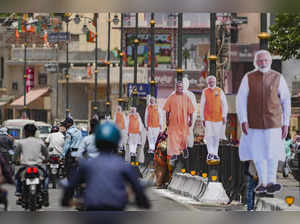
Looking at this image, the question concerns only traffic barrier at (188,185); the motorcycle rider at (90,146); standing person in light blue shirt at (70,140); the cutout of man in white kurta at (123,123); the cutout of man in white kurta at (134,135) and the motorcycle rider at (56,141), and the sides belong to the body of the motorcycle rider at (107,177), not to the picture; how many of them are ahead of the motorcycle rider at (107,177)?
6

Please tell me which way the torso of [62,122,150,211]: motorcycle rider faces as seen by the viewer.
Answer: away from the camera

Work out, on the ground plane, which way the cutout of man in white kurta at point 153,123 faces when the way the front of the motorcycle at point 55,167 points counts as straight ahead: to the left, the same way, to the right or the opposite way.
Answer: the opposite way

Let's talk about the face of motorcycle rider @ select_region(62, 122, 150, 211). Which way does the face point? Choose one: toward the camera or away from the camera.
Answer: away from the camera

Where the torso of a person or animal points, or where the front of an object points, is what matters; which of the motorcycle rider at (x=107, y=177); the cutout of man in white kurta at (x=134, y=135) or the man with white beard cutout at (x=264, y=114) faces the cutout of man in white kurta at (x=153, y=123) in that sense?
the motorcycle rider

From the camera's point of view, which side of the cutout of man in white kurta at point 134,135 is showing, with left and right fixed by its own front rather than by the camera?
front

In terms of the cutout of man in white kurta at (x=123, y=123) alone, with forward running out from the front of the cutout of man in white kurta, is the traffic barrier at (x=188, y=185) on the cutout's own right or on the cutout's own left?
on the cutout's own left

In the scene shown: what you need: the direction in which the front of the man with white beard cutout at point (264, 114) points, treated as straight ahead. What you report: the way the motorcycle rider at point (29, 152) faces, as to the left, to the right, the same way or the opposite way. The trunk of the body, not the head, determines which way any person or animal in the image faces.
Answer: the opposite way

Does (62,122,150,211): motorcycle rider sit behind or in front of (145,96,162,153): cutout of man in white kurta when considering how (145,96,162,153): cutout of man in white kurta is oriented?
in front

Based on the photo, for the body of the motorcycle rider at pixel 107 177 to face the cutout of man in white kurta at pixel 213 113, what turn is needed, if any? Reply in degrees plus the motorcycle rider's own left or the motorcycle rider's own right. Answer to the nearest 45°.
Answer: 0° — they already face it

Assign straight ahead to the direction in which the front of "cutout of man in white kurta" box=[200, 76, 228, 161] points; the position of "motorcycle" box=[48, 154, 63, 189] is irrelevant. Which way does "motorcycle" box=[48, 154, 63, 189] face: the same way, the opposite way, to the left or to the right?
the opposite way

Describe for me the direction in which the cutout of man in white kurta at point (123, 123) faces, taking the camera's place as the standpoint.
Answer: facing the viewer

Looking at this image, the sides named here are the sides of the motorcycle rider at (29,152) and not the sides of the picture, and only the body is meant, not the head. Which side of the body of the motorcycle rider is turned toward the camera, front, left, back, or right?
back

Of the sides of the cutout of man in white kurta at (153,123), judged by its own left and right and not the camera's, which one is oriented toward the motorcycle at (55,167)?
front

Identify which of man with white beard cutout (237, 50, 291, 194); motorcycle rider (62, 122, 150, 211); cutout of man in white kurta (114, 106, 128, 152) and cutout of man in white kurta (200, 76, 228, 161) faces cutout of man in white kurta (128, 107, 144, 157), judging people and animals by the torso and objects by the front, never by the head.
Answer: the motorcycle rider

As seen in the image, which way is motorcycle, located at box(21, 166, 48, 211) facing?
away from the camera

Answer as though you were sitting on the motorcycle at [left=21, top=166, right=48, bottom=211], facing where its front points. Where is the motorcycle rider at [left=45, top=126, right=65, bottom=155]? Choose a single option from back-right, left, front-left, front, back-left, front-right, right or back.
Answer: front
